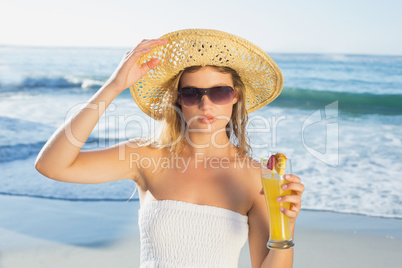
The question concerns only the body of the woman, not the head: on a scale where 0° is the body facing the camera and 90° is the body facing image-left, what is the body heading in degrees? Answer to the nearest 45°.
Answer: approximately 0°
